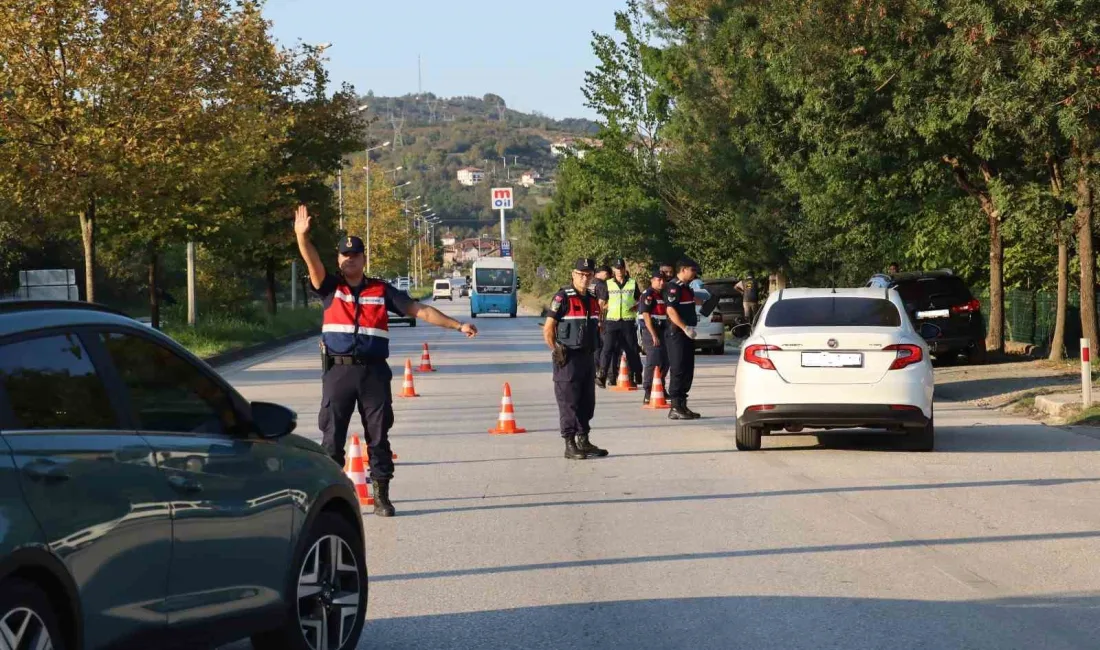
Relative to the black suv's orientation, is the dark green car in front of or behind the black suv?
behind

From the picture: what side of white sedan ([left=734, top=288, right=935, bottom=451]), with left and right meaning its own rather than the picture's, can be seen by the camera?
back

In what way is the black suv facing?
away from the camera

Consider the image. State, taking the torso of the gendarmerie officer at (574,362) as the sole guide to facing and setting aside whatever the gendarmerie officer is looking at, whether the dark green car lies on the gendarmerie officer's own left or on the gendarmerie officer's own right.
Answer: on the gendarmerie officer's own right

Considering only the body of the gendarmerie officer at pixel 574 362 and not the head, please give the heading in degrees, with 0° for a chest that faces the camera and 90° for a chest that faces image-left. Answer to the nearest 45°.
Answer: approximately 315°

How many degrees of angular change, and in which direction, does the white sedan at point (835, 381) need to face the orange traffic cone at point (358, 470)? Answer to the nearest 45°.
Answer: approximately 135° to its left
